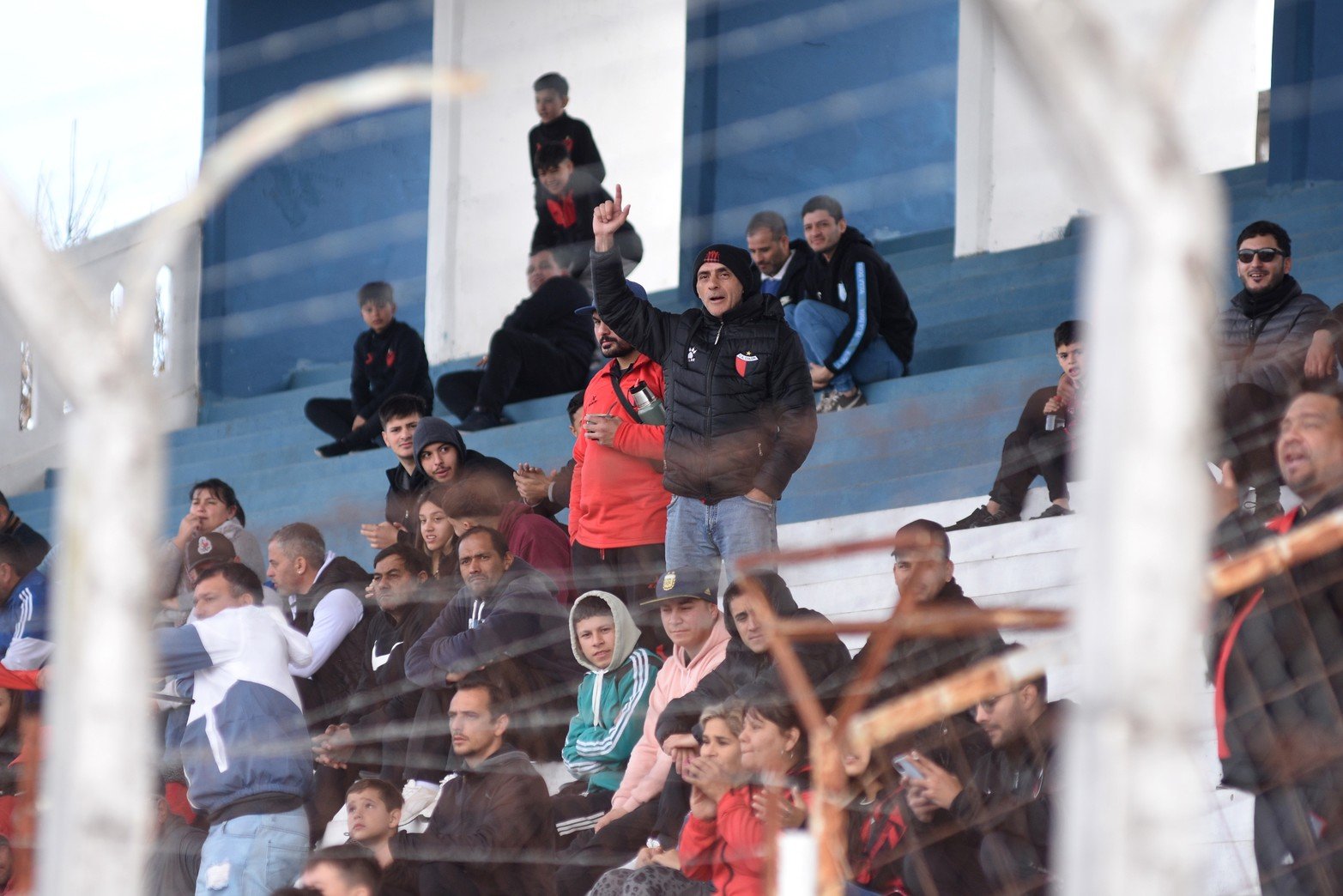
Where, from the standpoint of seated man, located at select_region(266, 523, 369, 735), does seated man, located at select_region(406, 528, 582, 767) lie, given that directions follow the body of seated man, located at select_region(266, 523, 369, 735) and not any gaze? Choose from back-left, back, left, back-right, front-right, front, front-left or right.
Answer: back-left

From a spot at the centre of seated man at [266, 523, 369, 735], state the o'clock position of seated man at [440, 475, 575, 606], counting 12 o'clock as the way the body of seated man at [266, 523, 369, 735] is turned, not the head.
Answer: seated man at [440, 475, 575, 606] is roughly at 5 o'clock from seated man at [266, 523, 369, 735].

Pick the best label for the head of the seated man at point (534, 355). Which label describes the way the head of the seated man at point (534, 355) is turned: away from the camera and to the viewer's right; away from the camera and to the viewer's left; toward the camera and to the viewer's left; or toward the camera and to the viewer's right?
toward the camera and to the viewer's left

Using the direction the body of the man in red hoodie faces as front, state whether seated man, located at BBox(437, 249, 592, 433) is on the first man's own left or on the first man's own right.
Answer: on the first man's own right

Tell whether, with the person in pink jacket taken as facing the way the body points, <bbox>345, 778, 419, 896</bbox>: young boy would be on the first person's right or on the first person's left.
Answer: on the first person's right

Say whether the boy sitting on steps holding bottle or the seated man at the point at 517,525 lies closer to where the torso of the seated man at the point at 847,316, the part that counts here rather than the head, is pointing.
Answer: the seated man
